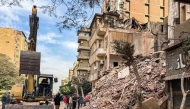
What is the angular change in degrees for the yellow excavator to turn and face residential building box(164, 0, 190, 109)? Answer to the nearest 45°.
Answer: approximately 45° to its left

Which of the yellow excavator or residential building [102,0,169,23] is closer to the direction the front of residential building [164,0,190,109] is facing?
the yellow excavator

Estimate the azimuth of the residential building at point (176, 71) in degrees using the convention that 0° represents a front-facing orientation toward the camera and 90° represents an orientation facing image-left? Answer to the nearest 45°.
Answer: approximately 45°
